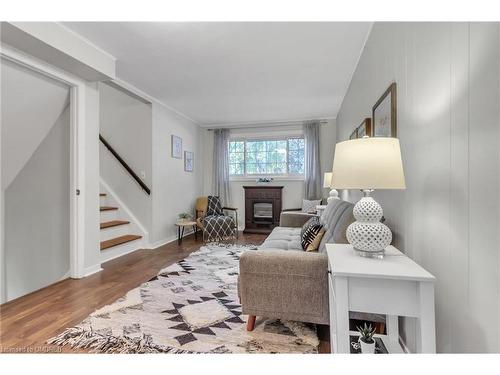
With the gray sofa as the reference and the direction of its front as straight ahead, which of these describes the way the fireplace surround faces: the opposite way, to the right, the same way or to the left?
to the left

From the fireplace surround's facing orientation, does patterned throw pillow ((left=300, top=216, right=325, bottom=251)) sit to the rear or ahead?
ahead

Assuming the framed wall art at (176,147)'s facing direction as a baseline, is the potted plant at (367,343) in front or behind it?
in front

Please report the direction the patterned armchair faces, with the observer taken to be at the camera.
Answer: facing the viewer and to the right of the viewer

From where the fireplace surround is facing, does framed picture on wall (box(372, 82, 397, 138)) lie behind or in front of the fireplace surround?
in front

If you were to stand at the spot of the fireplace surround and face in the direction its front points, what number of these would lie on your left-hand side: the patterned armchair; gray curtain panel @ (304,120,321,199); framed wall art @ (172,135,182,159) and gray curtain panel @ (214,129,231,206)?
1

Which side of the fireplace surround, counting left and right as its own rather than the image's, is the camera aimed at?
front

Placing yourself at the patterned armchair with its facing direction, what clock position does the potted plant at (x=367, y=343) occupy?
The potted plant is roughly at 1 o'clock from the patterned armchair.

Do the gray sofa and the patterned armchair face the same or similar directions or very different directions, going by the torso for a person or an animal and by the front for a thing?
very different directions

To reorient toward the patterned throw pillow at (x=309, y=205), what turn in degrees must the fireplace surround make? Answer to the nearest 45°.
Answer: approximately 45° to its left

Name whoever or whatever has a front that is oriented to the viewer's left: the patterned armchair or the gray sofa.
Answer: the gray sofa

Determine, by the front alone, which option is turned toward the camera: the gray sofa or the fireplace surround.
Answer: the fireplace surround

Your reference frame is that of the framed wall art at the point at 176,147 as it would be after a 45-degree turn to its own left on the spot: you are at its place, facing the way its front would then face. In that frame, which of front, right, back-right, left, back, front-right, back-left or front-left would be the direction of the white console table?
right

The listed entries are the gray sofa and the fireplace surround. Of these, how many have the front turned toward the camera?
1

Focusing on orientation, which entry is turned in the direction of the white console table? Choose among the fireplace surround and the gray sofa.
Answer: the fireplace surround

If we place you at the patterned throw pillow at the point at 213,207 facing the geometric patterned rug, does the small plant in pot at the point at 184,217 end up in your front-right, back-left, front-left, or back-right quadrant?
front-right

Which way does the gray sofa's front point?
to the viewer's left

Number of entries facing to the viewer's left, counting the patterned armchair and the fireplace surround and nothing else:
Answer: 0
